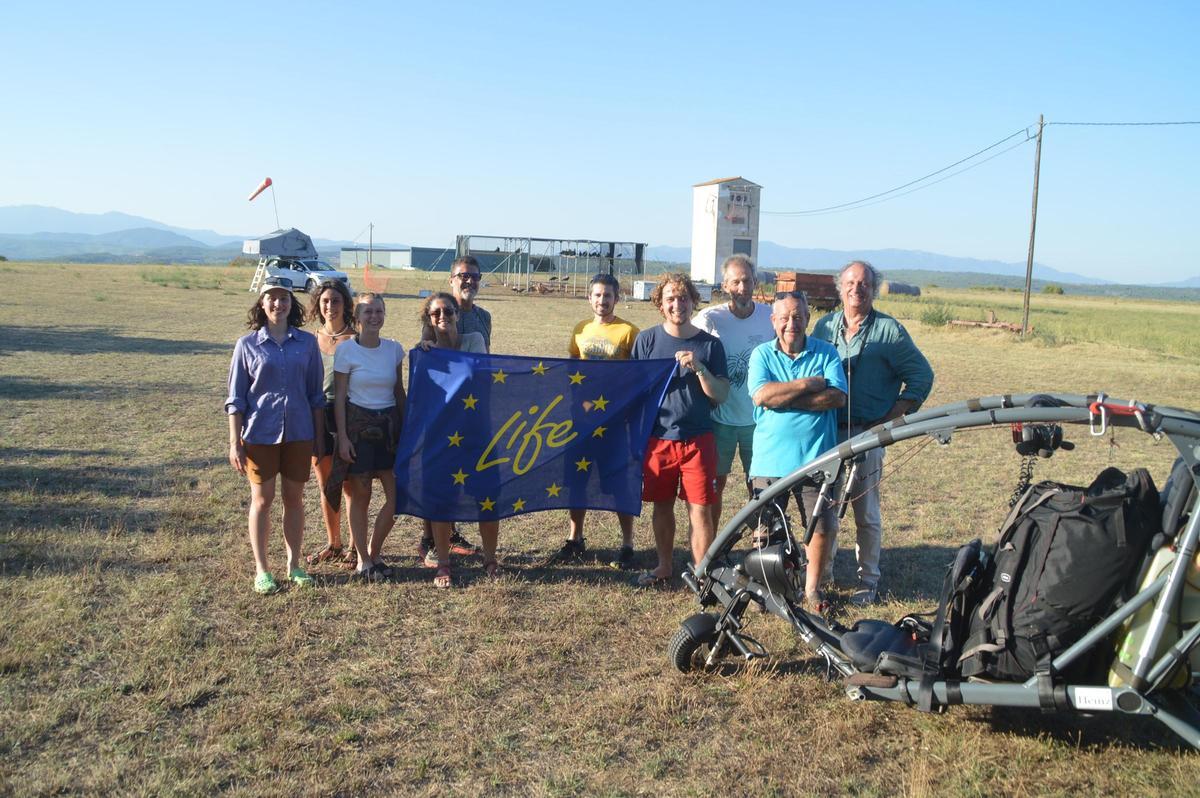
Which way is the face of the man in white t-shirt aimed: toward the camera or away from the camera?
toward the camera

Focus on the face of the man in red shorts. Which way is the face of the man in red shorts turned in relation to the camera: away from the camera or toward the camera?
toward the camera

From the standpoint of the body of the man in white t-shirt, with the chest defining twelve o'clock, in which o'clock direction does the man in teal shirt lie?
The man in teal shirt is roughly at 10 o'clock from the man in white t-shirt.

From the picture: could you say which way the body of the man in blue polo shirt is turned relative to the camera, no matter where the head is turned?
toward the camera

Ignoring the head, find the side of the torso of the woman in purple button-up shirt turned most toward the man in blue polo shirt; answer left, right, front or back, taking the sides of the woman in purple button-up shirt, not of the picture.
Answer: left

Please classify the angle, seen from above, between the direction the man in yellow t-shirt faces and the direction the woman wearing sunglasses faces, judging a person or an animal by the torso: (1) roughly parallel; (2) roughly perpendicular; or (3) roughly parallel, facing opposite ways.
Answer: roughly parallel

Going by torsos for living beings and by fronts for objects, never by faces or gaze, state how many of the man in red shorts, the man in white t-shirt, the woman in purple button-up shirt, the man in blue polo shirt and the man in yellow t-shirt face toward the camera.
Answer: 5

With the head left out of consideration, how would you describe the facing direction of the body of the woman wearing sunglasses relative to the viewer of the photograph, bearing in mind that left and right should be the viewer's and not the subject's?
facing the viewer

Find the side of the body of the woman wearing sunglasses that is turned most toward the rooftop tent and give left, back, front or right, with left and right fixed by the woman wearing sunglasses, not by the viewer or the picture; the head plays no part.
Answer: back

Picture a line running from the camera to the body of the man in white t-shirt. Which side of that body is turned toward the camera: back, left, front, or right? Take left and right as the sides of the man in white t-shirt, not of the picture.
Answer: front

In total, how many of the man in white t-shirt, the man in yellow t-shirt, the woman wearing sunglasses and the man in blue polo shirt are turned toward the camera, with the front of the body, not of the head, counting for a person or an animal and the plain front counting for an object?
4

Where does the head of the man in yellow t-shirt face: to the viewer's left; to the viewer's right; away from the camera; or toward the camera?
toward the camera

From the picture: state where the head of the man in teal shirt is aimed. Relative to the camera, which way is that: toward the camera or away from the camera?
toward the camera

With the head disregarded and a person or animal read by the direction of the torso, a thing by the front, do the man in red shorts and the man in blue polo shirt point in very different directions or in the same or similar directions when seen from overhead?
same or similar directions

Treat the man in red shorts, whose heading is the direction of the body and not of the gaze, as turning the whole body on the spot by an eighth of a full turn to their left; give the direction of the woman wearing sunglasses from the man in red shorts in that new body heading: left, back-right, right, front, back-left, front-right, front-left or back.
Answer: back-right

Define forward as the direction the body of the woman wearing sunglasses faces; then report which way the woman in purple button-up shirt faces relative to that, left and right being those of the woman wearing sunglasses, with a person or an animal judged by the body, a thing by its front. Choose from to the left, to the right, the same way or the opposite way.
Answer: the same way
